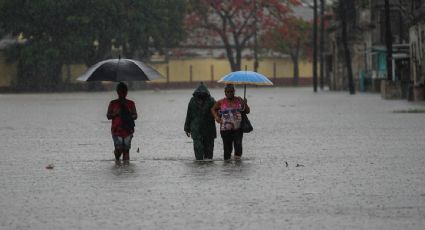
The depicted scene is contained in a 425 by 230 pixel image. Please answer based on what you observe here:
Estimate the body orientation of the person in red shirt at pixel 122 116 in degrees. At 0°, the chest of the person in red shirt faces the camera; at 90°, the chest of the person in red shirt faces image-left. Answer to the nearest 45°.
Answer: approximately 0°
